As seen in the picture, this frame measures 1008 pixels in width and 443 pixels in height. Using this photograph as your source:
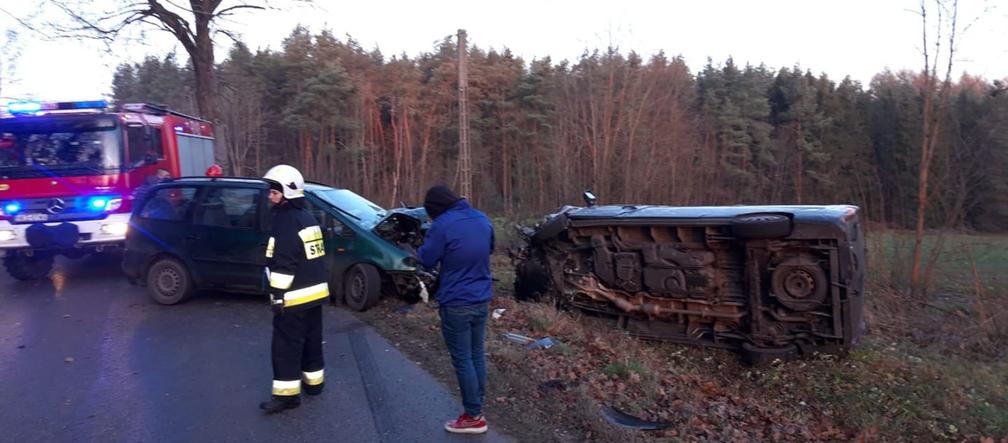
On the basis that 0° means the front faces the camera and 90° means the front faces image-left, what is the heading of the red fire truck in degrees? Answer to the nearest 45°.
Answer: approximately 45°

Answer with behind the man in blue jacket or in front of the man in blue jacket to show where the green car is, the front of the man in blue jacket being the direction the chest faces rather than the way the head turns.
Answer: in front

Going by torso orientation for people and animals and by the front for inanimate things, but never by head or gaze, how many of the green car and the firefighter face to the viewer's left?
1

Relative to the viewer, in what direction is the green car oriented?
to the viewer's right

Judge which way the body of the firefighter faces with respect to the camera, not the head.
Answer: to the viewer's left

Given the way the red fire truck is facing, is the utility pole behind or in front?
behind

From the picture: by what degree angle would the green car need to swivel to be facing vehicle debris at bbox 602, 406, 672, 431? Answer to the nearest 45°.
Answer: approximately 45° to its right

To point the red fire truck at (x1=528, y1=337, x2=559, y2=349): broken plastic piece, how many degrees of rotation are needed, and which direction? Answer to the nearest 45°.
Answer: approximately 90° to its left

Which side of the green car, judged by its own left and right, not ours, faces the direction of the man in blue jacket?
right

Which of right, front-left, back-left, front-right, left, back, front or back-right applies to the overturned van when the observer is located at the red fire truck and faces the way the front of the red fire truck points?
left

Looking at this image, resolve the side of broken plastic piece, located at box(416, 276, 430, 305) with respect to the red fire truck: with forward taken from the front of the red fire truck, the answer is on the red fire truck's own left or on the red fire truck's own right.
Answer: on the red fire truck's own left

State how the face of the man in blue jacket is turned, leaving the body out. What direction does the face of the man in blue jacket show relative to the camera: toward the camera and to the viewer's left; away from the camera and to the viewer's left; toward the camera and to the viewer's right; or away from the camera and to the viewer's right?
away from the camera and to the viewer's left
